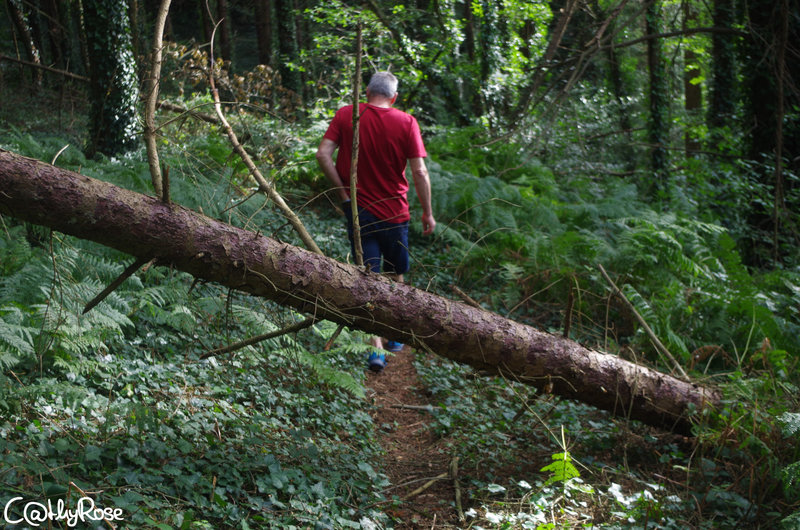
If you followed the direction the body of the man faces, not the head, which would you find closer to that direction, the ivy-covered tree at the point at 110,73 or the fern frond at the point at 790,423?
the ivy-covered tree

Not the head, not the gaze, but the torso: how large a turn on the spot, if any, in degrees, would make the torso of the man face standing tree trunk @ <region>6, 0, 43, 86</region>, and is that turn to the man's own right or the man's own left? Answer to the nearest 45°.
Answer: approximately 45° to the man's own left

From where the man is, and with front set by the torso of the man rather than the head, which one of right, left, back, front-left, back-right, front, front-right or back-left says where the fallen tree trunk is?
back

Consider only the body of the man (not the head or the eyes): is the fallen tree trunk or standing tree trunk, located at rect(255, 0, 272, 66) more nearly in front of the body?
the standing tree trunk

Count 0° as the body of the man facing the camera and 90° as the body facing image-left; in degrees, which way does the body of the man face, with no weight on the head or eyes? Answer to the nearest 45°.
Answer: approximately 180°

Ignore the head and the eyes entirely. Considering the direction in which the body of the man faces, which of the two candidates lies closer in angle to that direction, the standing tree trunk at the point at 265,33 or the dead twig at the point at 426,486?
the standing tree trunk

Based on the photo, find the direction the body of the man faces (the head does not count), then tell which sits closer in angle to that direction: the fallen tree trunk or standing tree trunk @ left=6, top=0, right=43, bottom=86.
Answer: the standing tree trunk

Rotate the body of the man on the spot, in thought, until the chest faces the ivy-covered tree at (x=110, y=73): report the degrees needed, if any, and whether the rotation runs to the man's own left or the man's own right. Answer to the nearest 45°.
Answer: approximately 45° to the man's own left

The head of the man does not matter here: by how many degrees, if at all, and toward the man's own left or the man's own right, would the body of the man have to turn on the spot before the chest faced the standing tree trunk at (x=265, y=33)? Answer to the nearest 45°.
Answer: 0° — they already face it

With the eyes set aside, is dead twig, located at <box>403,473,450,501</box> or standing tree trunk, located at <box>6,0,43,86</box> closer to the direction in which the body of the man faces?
the standing tree trunk

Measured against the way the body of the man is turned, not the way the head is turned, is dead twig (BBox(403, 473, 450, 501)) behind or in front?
behind
